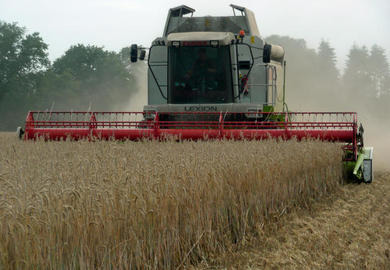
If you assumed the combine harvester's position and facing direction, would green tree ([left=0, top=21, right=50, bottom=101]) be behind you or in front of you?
behind

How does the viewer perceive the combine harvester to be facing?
facing the viewer
